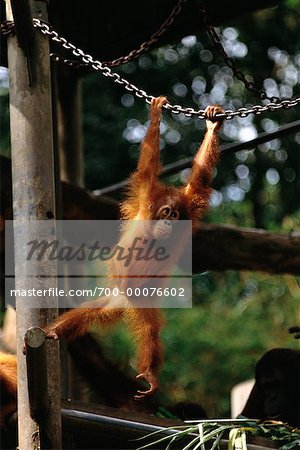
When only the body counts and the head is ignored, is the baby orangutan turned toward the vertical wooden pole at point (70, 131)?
no

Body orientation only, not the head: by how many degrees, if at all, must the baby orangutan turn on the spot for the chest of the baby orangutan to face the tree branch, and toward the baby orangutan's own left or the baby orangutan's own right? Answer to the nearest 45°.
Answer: approximately 135° to the baby orangutan's own left

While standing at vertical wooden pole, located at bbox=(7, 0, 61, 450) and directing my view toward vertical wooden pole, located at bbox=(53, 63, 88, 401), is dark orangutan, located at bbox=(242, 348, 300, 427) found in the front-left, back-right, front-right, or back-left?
front-right

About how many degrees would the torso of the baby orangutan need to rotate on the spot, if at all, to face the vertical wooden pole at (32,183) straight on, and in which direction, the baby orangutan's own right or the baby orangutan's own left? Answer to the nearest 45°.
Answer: approximately 90° to the baby orangutan's own right

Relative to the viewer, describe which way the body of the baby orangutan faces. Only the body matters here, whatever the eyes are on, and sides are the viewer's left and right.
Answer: facing the viewer and to the right of the viewer
